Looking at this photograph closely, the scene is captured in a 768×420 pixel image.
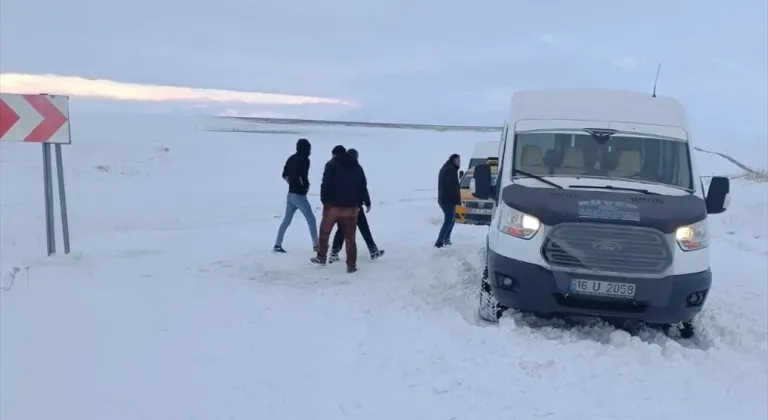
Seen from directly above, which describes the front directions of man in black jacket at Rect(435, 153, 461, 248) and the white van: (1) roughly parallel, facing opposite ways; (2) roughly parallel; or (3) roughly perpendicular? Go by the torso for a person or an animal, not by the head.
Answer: roughly perpendicular

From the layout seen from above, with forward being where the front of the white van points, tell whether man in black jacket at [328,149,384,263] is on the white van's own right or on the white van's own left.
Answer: on the white van's own right

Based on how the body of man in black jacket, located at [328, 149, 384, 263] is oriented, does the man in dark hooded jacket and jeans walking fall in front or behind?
in front

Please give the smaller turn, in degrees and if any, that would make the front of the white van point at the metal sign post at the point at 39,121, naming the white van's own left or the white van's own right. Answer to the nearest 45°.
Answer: approximately 90° to the white van's own right

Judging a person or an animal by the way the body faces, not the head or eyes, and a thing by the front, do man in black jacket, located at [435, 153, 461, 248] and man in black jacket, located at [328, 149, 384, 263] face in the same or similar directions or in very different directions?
same or similar directions

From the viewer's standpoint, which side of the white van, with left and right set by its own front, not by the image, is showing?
front
